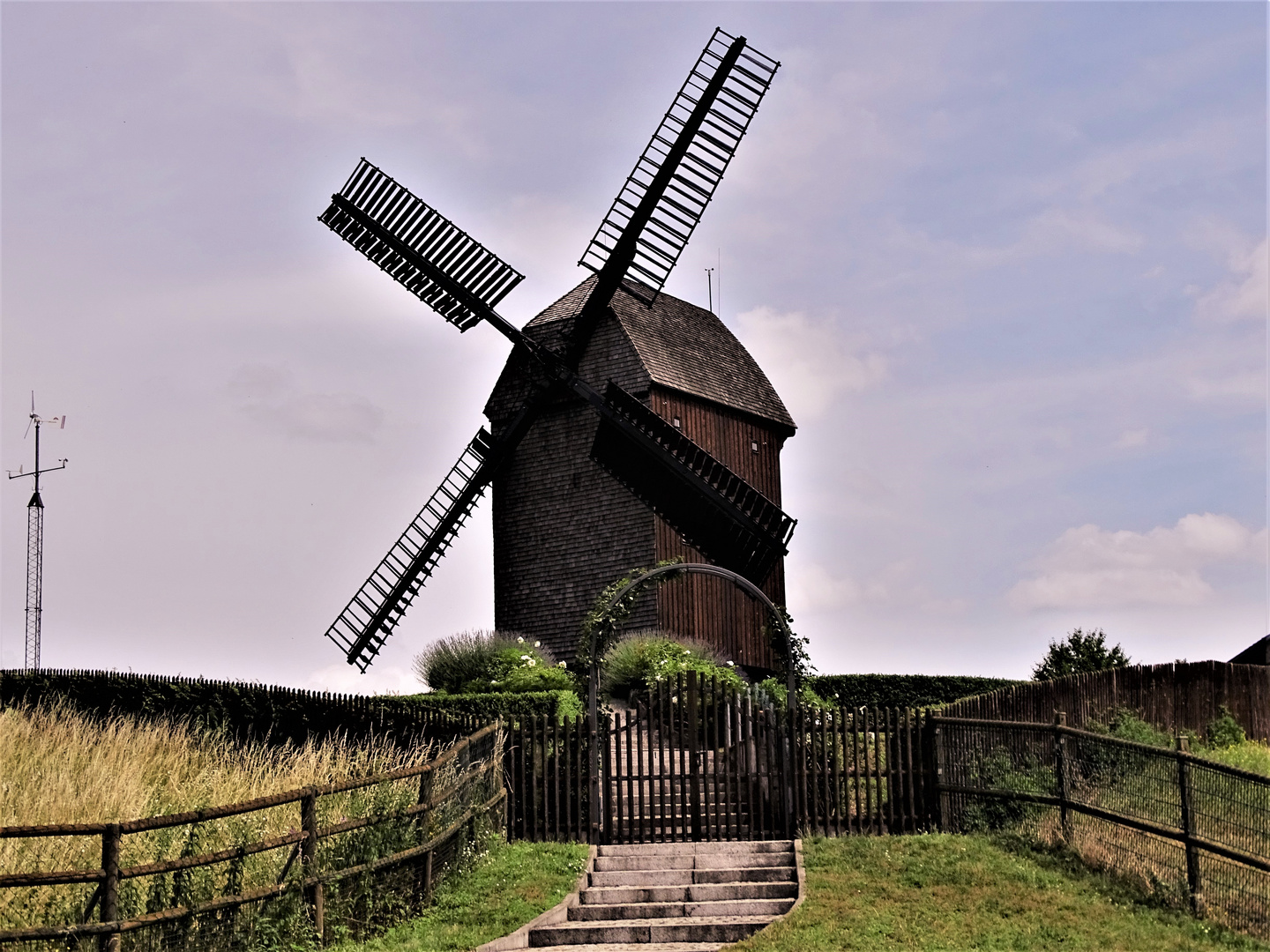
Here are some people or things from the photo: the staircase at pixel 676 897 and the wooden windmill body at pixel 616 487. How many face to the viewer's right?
0

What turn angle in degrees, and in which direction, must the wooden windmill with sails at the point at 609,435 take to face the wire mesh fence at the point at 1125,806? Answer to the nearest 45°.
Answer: approximately 45° to its left

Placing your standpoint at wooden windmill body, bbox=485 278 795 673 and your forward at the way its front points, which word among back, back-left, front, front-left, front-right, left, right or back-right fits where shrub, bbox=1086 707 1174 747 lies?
left

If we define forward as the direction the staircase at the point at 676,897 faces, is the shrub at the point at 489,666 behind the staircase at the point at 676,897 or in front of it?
behind

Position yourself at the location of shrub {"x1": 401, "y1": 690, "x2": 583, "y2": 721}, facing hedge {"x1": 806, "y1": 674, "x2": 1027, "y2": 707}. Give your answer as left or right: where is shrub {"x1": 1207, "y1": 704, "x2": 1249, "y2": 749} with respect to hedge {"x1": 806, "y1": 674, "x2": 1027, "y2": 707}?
right

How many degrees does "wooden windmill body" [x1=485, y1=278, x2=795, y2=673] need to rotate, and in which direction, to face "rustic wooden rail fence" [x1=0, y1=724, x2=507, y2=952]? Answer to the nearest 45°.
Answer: approximately 45° to its left

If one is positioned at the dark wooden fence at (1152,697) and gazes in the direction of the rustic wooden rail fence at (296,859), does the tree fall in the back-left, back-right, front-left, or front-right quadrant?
back-right

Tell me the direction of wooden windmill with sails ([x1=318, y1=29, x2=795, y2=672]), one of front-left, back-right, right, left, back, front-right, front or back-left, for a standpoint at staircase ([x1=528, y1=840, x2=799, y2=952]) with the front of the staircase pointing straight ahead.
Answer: back

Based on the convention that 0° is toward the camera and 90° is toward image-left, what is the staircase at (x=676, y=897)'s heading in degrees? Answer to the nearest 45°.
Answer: approximately 0°

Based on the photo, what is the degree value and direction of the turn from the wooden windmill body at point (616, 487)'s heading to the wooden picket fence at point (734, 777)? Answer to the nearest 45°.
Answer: approximately 45° to its left

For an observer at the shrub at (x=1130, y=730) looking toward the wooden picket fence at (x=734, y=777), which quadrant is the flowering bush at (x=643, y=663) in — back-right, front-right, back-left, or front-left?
front-right

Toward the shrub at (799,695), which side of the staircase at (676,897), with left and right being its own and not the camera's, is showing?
back

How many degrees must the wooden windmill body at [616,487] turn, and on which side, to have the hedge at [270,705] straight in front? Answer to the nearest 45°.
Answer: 0° — it already faces it

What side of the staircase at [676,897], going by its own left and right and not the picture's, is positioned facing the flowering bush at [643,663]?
back

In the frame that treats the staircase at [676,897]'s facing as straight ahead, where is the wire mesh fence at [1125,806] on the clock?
The wire mesh fence is roughly at 9 o'clock from the staircase.

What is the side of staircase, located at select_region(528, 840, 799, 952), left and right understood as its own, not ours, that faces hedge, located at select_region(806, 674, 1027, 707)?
back

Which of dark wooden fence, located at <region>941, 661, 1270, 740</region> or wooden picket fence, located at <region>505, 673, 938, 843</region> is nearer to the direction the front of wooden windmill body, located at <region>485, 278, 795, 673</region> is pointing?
the wooden picket fence

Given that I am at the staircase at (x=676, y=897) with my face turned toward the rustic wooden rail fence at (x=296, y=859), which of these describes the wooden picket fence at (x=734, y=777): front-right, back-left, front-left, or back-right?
back-right

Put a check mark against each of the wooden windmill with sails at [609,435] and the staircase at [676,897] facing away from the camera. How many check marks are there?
0

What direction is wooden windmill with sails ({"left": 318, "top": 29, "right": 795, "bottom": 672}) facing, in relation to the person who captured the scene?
facing the viewer and to the left of the viewer
